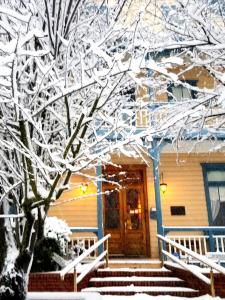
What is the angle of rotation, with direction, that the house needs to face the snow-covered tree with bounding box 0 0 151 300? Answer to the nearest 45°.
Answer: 0° — it already faces it

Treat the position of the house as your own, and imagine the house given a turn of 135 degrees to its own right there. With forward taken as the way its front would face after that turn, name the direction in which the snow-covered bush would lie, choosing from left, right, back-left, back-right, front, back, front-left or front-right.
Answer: left

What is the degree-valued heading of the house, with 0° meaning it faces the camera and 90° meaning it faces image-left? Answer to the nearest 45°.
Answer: approximately 0°
